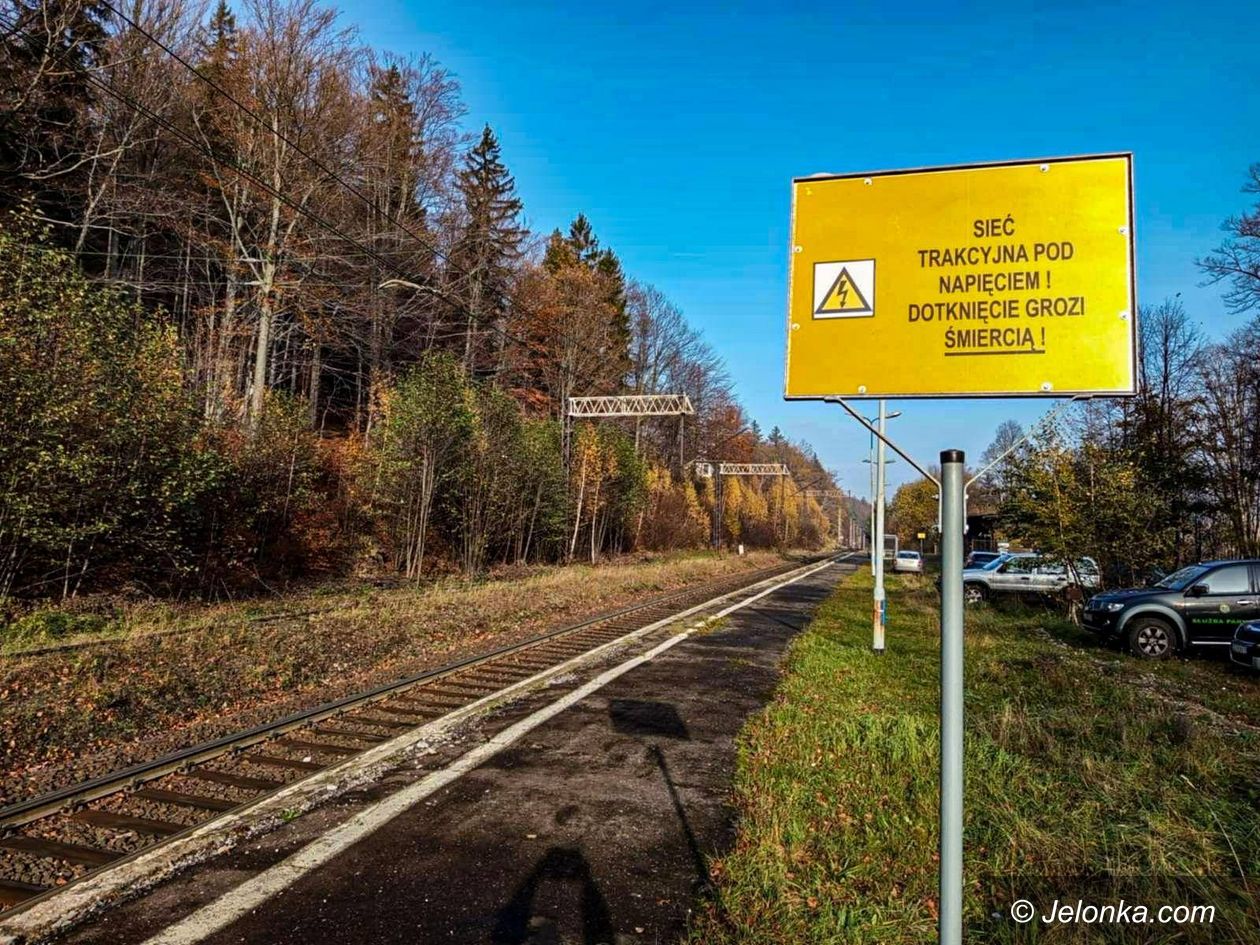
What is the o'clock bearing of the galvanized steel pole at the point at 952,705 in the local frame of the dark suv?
The galvanized steel pole is roughly at 9 o'clock from the dark suv.

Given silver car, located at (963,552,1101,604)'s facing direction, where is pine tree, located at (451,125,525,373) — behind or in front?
in front

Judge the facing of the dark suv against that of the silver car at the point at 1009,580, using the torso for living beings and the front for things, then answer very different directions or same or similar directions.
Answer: same or similar directions

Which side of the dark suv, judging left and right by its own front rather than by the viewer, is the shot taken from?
left

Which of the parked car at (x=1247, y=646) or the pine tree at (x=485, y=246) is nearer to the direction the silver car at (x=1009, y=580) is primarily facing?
the pine tree

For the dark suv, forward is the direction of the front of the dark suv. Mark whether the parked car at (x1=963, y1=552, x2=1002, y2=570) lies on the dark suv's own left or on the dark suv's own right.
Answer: on the dark suv's own right

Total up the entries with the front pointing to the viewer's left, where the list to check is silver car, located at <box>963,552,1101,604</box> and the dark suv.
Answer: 2

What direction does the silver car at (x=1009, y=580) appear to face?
to the viewer's left

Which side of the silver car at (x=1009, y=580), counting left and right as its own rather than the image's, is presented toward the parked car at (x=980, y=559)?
right

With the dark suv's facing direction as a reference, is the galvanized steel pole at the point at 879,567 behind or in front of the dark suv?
in front

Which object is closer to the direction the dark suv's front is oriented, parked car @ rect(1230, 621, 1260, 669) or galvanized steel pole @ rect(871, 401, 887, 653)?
the galvanized steel pole

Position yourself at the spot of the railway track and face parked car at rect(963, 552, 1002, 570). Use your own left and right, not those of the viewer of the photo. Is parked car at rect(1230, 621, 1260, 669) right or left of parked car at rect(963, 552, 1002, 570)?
right

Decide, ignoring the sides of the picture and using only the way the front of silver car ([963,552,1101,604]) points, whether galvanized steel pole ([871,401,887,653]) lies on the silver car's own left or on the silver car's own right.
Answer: on the silver car's own left

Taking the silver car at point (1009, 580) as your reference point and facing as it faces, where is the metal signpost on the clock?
The metal signpost is roughly at 9 o'clock from the silver car.
